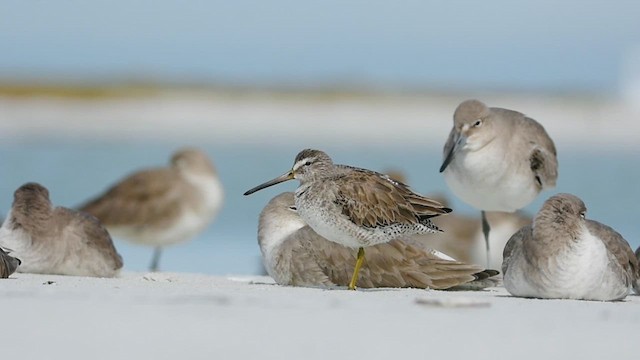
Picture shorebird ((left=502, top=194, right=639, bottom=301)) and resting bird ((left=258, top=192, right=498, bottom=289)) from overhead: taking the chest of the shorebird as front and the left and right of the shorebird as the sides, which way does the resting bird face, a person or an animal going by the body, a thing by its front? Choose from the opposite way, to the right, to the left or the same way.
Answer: to the right

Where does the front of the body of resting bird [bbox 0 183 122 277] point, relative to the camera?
to the viewer's left

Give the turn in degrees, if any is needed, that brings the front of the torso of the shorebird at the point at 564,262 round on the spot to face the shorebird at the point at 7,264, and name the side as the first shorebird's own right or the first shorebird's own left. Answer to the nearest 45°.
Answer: approximately 90° to the first shorebird's own right

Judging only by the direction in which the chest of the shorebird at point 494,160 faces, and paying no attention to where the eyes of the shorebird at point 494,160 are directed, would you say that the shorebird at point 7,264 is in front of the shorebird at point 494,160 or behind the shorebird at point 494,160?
in front

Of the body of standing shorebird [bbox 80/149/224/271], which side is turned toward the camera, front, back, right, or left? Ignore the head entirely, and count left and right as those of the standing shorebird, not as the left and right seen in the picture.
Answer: right

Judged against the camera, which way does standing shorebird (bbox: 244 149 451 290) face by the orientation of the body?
to the viewer's left

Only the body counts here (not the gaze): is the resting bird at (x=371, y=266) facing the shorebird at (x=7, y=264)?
yes

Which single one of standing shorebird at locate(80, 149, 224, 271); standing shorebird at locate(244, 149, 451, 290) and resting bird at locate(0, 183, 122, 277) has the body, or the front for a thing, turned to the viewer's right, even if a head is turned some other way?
standing shorebird at locate(80, 149, 224, 271)

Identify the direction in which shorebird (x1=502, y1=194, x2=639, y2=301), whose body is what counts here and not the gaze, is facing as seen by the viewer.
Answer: toward the camera

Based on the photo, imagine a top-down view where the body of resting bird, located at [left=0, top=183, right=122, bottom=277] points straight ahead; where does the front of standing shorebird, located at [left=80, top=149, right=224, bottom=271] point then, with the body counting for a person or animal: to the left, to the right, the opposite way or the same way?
the opposite way

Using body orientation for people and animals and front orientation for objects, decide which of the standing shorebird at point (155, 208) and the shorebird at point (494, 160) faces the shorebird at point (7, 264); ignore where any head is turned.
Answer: the shorebird at point (494, 160)

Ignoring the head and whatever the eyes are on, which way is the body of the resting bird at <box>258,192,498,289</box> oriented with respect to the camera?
to the viewer's left
